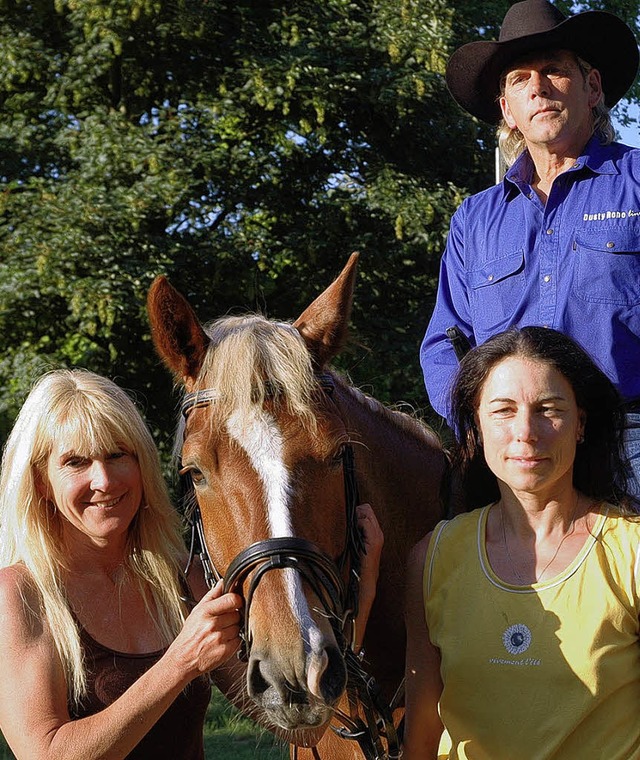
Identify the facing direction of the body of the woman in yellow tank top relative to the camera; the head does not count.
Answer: toward the camera

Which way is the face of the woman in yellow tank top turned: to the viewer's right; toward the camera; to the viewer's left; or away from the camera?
toward the camera

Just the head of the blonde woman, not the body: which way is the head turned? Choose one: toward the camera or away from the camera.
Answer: toward the camera

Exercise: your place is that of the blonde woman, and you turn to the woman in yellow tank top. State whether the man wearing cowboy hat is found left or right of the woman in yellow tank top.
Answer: left

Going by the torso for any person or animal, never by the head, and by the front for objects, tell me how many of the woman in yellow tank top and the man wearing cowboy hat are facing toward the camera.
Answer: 2

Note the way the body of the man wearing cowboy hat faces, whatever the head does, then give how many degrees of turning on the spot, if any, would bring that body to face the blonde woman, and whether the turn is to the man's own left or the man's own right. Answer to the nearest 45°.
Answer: approximately 45° to the man's own right

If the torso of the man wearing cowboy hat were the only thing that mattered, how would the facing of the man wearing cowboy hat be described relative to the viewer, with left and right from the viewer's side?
facing the viewer

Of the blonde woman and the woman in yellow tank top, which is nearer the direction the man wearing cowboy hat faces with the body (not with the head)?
the woman in yellow tank top

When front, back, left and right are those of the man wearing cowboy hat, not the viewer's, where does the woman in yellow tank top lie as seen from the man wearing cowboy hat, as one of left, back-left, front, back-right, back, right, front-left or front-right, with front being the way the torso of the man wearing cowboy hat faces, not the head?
front

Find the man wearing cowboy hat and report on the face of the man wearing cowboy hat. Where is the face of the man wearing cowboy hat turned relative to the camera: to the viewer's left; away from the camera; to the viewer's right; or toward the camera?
toward the camera
